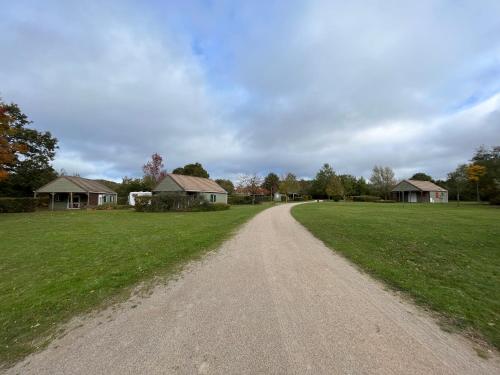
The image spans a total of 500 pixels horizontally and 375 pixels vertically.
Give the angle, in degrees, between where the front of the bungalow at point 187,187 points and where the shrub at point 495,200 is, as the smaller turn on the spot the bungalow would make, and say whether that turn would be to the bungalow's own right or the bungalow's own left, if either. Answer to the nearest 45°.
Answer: approximately 135° to the bungalow's own left

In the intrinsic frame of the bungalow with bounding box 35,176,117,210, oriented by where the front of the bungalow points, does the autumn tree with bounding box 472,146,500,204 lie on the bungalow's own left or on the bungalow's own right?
on the bungalow's own left

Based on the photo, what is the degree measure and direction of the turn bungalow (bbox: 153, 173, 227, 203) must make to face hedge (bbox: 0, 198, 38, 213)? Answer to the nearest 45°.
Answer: approximately 45° to its right

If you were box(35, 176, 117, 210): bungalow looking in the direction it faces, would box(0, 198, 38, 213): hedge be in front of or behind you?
in front

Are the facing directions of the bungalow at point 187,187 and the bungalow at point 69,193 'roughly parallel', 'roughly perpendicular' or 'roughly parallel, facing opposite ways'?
roughly parallel

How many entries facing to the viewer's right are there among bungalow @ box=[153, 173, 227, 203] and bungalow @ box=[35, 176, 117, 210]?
0

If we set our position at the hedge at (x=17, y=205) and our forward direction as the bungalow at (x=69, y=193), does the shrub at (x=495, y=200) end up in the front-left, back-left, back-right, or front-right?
front-right

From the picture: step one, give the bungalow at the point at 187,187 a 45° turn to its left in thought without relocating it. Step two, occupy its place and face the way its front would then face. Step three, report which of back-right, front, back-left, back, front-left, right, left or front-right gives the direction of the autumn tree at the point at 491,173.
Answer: left

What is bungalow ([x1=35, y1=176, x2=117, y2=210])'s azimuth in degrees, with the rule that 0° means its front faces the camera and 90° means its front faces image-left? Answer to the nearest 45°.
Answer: approximately 45°

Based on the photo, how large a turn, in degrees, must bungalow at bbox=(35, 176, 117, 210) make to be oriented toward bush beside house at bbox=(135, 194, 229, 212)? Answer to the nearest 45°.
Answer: approximately 90° to its left

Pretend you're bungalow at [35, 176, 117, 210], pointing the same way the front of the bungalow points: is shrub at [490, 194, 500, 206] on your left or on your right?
on your left

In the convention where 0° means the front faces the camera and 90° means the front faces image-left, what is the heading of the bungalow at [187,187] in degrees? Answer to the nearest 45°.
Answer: approximately 45°

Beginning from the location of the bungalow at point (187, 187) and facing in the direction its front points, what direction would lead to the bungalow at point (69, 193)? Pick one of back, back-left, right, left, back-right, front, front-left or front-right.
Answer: front-right
